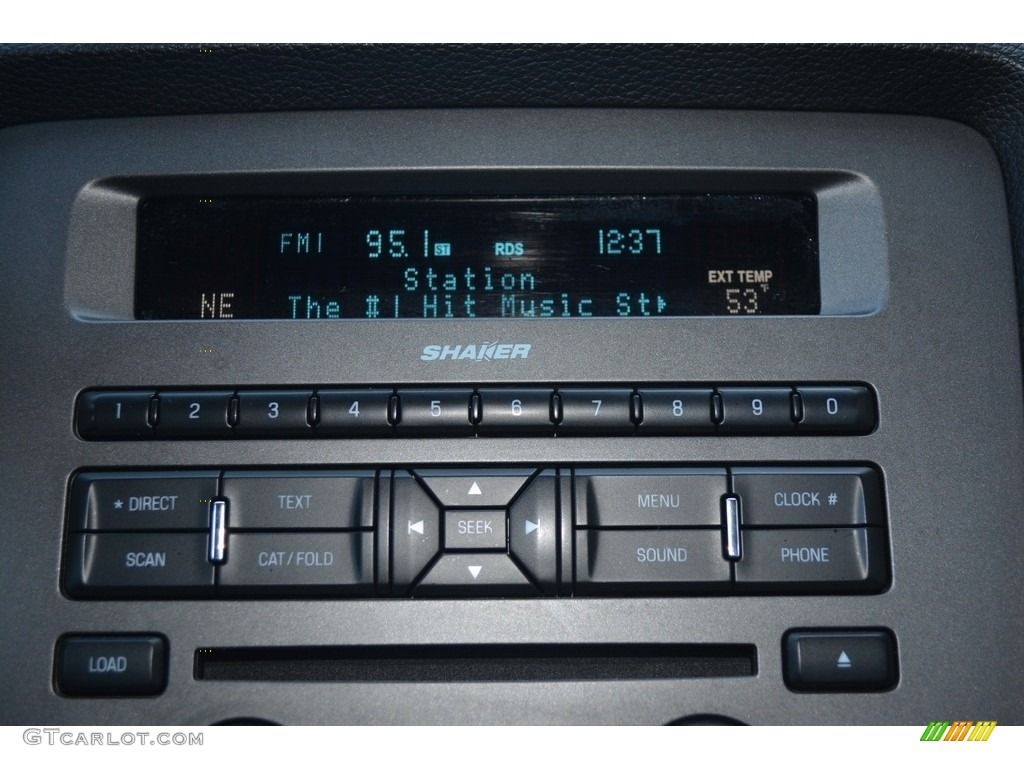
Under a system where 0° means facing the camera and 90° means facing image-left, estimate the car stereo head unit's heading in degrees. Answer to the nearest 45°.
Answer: approximately 0°
